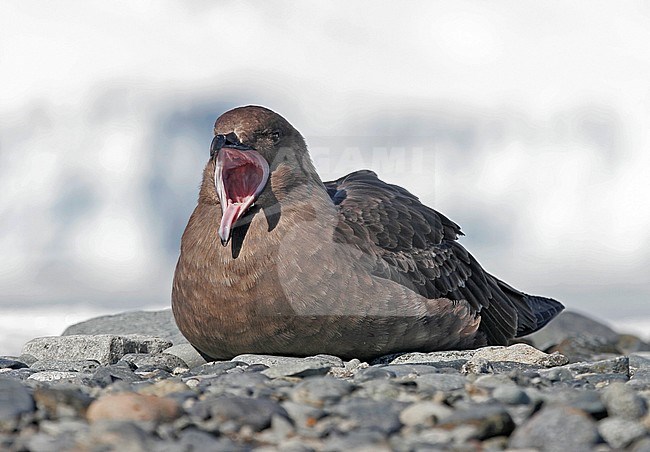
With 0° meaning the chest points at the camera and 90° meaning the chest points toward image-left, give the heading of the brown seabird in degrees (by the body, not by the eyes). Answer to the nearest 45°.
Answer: approximately 45°

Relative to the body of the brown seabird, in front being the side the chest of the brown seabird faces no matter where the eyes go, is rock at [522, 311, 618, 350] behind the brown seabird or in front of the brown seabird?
behind

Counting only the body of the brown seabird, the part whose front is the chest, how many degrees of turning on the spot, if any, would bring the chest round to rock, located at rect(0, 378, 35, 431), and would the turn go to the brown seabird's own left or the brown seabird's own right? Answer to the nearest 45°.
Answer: approximately 45° to the brown seabird's own left

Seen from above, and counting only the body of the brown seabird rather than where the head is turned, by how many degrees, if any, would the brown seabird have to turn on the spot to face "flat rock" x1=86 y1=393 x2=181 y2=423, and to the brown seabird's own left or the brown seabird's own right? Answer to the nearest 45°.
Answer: approximately 45° to the brown seabird's own left

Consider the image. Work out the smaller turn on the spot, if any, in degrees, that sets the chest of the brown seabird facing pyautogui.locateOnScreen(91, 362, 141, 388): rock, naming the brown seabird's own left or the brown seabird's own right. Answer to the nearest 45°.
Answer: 0° — it already faces it

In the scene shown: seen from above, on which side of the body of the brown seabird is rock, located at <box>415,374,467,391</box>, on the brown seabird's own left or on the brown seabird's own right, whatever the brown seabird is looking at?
on the brown seabird's own left

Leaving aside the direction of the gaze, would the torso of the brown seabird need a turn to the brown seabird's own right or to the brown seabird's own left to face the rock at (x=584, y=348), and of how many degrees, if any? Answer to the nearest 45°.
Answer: approximately 180°

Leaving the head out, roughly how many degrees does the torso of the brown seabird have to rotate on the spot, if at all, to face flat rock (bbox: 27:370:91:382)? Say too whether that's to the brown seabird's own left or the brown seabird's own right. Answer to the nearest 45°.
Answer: approximately 45° to the brown seabird's own right

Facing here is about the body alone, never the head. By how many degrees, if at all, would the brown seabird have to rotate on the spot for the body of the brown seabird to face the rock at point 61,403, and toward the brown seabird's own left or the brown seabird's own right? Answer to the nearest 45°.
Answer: approximately 45° to the brown seabird's own left

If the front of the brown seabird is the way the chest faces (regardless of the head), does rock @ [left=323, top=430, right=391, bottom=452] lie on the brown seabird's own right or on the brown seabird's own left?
on the brown seabird's own left
